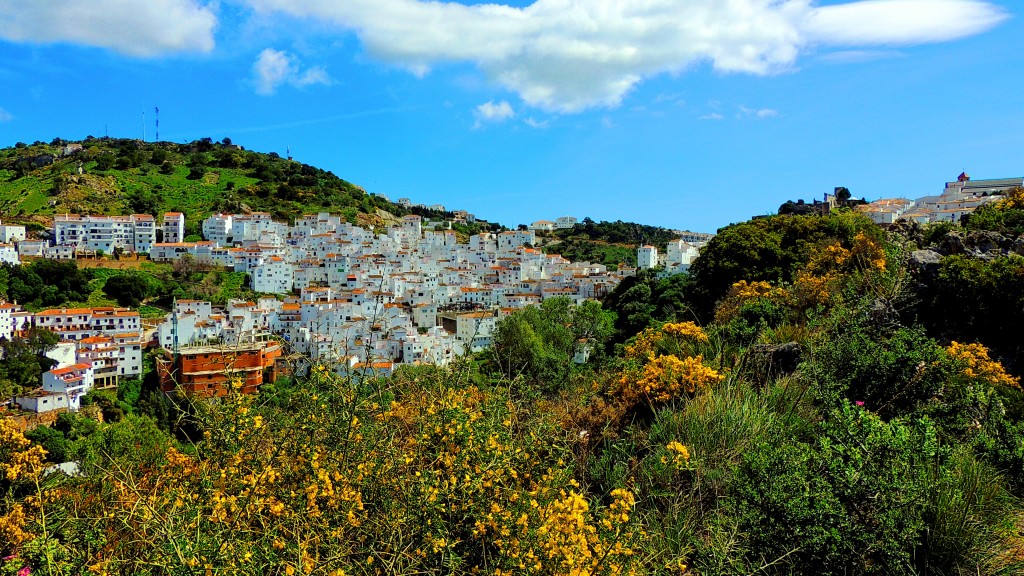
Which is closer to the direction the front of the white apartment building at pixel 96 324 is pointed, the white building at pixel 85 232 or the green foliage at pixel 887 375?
the green foliage

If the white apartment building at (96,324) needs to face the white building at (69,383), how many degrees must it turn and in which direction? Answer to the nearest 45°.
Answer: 0° — it already faces it

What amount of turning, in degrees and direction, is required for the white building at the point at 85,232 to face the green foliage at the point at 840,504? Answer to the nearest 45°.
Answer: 0° — it already faces it

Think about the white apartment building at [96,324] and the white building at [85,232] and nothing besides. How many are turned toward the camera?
2

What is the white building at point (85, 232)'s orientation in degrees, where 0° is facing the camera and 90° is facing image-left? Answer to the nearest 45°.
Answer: approximately 0°

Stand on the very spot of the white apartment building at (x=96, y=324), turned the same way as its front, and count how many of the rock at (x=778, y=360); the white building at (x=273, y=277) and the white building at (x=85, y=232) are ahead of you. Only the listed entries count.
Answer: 1
